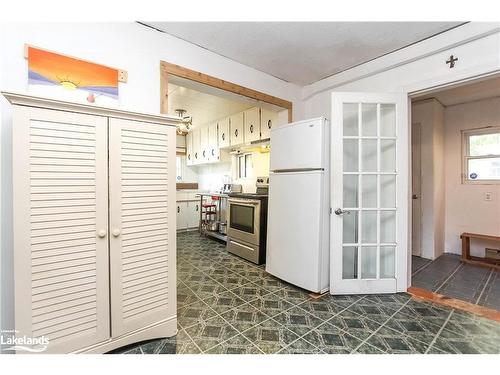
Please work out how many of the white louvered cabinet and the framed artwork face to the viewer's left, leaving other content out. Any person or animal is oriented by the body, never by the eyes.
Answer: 0

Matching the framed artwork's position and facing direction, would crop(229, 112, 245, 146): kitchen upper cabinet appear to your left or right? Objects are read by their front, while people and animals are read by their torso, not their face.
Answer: on your left

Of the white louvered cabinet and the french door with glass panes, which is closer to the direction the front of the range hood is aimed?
the white louvered cabinet

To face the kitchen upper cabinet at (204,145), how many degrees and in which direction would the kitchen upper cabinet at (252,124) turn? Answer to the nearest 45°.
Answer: approximately 90° to its right

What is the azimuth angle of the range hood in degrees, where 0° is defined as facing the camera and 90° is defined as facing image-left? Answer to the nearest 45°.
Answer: approximately 45°
